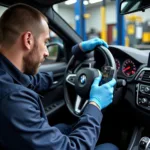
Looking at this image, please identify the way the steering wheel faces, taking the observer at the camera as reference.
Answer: facing the viewer and to the left of the viewer

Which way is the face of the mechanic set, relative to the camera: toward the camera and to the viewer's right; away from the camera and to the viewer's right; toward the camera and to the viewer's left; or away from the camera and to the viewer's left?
away from the camera and to the viewer's right

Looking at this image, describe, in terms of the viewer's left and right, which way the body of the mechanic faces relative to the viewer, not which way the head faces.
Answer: facing away from the viewer and to the right of the viewer

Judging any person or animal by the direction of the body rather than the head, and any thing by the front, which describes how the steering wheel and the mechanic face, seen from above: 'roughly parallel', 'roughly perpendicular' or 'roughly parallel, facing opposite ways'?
roughly parallel, facing opposite ways
